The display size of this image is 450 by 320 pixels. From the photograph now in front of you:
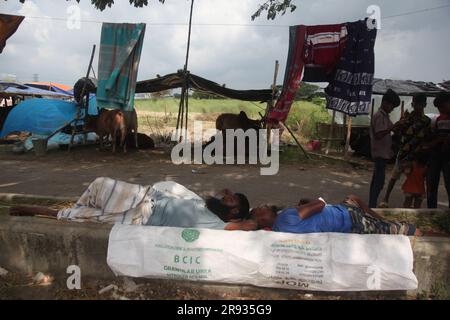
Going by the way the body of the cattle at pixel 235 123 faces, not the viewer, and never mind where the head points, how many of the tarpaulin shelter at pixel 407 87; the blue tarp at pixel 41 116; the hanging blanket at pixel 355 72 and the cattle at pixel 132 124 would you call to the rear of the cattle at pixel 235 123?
2

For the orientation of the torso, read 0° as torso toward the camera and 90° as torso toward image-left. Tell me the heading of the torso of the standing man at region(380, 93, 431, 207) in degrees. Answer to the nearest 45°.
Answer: approximately 0°

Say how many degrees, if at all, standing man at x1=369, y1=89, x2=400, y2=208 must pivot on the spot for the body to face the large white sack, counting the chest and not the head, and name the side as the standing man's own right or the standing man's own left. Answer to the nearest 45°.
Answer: approximately 90° to the standing man's own right

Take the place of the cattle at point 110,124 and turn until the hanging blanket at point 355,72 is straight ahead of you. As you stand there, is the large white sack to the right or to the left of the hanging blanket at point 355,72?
right
